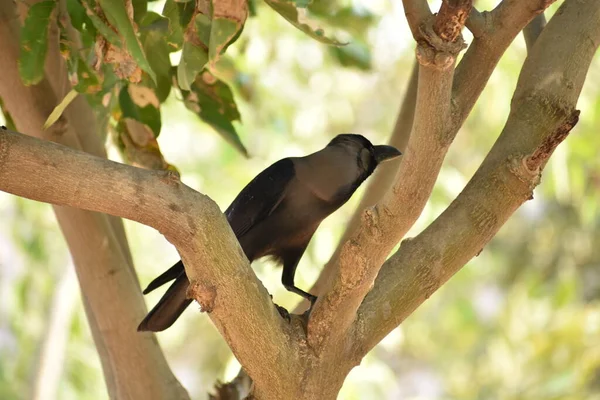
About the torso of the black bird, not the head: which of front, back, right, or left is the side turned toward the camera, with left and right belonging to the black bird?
right
